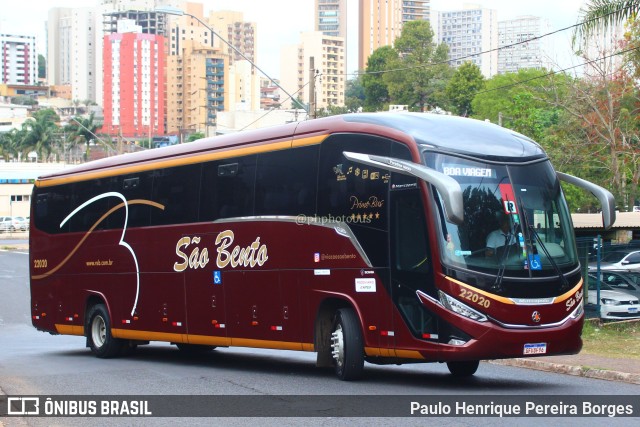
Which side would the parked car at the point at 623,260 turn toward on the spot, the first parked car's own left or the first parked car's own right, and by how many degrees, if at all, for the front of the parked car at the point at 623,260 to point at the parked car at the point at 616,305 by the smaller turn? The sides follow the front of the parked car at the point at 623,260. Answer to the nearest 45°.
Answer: approximately 45° to the first parked car's own left

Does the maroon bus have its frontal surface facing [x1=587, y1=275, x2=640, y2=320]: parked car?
no

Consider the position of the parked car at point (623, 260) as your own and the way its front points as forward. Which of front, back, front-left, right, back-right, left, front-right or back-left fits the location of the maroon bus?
front-left

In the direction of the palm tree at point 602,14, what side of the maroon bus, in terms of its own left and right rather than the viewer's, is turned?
left

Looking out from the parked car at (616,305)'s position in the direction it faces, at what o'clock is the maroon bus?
The maroon bus is roughly at 2 o'clock from the parked car.

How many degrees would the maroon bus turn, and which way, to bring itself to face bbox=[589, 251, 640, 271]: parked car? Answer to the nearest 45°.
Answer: approximately 90° to its left

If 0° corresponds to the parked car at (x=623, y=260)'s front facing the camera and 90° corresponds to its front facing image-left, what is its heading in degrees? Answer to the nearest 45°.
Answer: approximately 45°

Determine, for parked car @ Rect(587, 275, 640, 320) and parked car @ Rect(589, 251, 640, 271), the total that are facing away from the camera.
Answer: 0

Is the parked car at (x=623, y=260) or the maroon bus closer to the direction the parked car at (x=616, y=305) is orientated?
the maroon bus

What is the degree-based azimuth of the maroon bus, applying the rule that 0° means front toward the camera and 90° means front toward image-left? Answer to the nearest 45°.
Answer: approximately 315°
